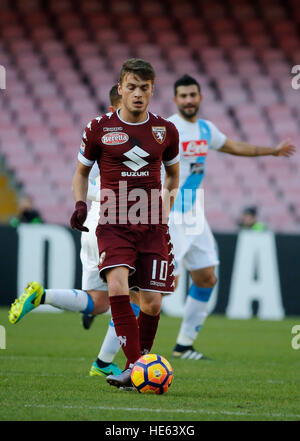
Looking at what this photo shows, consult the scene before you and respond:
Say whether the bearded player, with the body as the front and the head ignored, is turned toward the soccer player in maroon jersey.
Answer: yes

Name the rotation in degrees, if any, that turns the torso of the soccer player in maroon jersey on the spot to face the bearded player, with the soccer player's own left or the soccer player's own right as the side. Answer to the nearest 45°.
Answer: approximately 180°

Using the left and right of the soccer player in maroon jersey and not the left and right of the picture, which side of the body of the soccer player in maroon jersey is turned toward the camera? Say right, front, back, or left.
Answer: front

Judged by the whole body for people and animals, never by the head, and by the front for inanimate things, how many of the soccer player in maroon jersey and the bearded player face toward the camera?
2

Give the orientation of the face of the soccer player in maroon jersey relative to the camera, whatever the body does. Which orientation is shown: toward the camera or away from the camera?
toward the camera

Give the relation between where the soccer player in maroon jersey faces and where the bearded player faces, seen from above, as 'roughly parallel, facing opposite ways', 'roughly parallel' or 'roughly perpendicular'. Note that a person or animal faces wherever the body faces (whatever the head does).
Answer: roughly parallel

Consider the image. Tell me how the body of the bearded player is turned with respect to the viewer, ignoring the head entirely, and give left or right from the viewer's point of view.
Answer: facing the viewer

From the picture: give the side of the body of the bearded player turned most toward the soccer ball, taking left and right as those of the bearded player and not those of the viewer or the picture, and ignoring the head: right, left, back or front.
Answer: front
